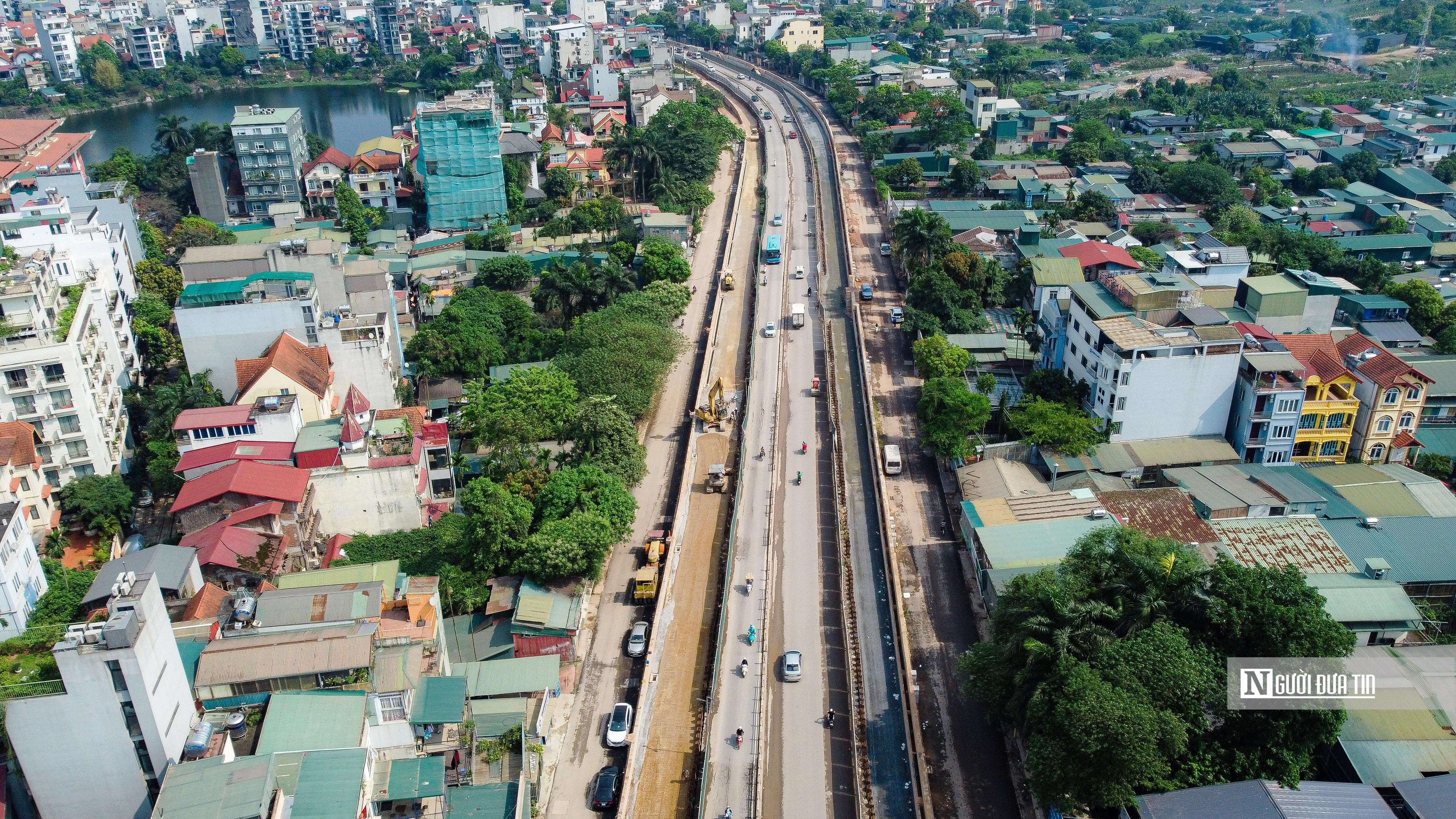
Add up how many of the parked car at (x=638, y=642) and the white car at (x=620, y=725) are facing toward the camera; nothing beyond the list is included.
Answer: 2

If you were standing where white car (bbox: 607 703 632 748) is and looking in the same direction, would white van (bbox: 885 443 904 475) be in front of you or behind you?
behind

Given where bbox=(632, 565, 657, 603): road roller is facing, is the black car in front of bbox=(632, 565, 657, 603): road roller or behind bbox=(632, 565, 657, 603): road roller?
in front

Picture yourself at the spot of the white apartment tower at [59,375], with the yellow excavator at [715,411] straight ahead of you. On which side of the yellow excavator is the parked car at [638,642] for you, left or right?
right

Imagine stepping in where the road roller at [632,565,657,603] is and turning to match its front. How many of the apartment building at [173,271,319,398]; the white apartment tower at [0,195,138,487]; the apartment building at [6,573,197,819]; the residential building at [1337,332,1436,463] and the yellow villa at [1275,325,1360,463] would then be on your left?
2

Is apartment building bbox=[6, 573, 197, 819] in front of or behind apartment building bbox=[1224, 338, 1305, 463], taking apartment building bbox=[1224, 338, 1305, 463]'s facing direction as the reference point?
in front
